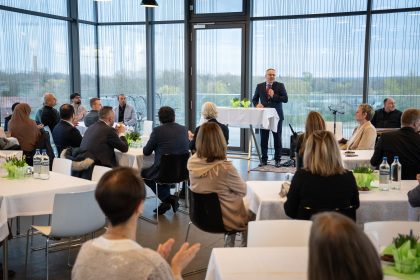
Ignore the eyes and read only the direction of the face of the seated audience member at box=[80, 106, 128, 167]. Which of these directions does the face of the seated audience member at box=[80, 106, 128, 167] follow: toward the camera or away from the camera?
away from the camera

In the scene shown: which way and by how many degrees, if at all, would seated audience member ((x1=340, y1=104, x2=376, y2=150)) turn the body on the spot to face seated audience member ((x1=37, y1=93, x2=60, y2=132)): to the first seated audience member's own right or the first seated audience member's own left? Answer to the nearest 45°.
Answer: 0° — they already face them

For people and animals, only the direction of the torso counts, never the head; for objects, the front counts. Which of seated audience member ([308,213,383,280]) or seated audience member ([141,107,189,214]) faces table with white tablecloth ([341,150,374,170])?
seated audience member ([308,213,383,280])

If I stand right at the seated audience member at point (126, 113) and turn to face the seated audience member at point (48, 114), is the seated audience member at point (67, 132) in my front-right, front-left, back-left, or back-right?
front-left

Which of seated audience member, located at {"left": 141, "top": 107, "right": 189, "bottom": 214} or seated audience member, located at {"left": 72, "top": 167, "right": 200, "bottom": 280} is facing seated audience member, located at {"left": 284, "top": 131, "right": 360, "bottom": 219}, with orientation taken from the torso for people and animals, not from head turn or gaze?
seated audience member, located at {"left": 72, "top": 167, "right": 200, "bottom": 280}

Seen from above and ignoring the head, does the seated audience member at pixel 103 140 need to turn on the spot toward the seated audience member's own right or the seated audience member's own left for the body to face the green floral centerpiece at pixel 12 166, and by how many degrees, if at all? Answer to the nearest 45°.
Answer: approximately 180°

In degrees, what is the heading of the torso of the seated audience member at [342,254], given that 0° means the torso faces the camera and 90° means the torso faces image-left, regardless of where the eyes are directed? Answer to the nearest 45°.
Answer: approximately 180°

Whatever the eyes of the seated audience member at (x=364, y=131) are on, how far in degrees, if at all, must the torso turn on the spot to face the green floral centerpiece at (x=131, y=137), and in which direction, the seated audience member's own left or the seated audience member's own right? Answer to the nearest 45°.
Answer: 0° — they already face it

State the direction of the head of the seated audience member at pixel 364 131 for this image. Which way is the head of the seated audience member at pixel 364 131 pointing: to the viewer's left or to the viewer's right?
to the viewer's left

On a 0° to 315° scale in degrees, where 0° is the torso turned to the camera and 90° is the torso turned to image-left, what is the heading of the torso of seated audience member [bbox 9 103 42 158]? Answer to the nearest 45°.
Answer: approximately 225°

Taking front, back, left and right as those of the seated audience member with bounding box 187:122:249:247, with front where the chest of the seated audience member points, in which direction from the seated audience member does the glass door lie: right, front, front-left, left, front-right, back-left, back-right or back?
front-left

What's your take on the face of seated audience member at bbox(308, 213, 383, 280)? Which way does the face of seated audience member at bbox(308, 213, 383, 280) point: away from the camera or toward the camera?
away from the camera

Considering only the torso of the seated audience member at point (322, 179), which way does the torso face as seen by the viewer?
away from the camera

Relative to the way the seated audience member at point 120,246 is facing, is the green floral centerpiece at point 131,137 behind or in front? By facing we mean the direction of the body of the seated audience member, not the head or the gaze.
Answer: in front

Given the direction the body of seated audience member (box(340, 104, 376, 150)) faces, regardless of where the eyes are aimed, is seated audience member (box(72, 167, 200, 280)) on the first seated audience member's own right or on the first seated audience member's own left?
on the first seated audience member's own left

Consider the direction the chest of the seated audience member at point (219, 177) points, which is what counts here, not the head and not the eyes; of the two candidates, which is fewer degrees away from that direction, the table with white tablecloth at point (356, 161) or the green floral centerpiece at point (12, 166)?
the table with white tablecloth

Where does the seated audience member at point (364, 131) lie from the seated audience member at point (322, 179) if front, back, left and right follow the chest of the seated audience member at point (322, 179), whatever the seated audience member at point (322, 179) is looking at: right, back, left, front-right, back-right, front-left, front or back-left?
front

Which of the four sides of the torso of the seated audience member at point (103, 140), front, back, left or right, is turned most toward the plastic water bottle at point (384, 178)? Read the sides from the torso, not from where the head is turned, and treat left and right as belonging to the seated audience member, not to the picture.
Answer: right

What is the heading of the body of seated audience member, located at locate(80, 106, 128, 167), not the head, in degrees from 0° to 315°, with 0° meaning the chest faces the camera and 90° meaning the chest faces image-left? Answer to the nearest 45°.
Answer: approximately 225°

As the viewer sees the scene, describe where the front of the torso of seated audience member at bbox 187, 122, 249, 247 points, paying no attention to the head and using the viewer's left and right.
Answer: facing away from the viewer and to the right of the viewer

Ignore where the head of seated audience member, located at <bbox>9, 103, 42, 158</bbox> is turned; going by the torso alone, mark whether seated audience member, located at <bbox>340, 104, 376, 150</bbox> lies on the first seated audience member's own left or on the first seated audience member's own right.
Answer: on the first seated audience member's own right
